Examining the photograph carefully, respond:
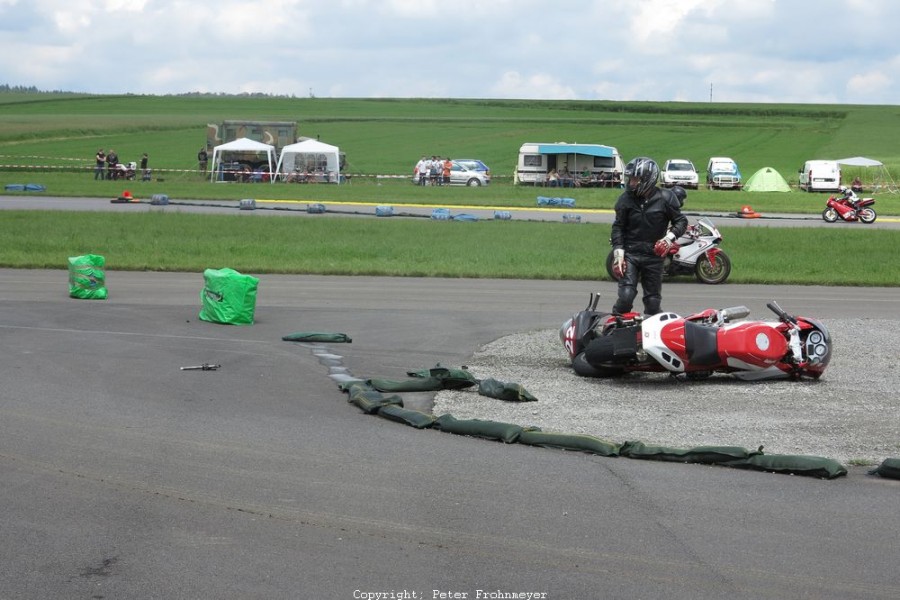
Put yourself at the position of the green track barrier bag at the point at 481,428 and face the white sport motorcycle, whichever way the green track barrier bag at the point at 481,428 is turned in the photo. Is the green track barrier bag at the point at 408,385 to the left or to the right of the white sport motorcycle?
left

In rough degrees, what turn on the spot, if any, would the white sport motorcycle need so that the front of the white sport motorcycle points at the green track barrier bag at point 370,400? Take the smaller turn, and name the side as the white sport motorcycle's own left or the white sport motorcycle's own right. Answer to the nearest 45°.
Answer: approximately 90° to the white sport motorcycle's own right

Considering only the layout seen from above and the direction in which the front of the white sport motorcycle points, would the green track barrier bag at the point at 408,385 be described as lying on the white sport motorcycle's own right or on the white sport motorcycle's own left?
on the white sport motorcycle's own right

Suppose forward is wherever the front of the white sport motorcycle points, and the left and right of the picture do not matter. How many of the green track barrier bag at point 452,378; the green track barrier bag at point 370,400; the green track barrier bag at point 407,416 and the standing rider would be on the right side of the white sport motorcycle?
4

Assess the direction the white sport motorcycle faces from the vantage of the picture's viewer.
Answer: facing to the right of the viewer

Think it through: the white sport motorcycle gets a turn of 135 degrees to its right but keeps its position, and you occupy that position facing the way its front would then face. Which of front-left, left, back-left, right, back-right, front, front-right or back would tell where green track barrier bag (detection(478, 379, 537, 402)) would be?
front-left
